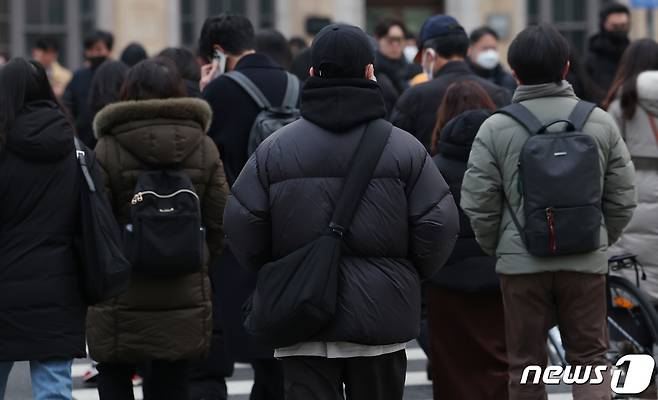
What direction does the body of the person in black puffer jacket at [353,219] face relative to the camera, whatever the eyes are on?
away from the camera

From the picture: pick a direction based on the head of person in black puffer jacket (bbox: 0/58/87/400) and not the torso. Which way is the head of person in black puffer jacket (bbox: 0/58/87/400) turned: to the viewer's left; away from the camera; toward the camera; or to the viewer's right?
away from the camera

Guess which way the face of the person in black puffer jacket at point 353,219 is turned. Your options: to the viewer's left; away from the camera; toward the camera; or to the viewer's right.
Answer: away from the camera

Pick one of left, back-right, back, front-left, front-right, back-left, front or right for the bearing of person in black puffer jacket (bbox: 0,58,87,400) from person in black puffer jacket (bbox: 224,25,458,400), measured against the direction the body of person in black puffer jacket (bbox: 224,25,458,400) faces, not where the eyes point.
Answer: front-left
